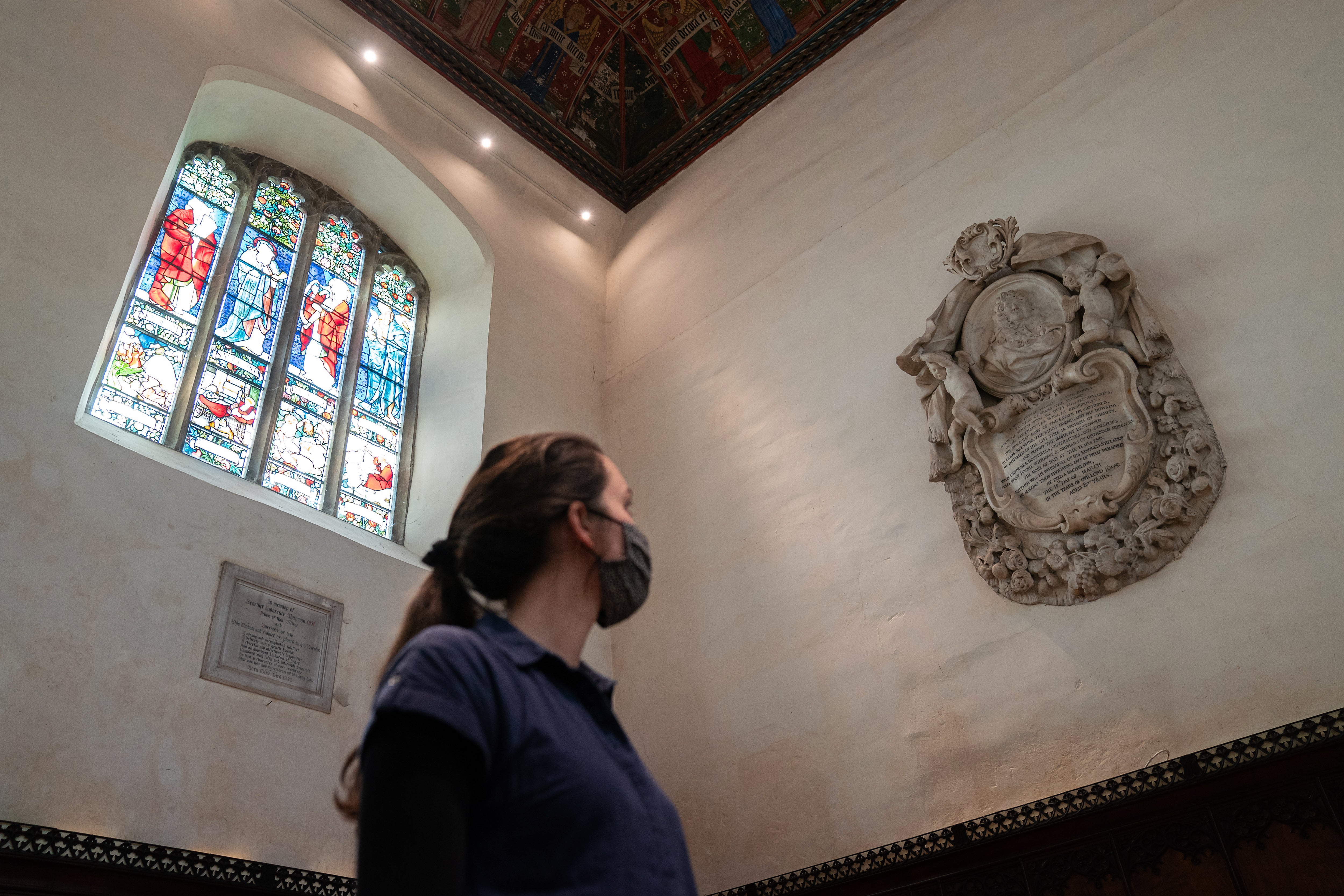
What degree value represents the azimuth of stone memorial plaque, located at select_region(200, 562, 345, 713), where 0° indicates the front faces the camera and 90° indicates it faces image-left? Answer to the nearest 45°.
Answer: approximately 315°

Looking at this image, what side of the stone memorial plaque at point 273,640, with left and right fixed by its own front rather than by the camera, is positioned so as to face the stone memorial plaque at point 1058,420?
front

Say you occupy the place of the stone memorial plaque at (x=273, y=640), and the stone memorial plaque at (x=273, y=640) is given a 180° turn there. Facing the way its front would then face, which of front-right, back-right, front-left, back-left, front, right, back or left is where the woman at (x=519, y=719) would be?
back-left
